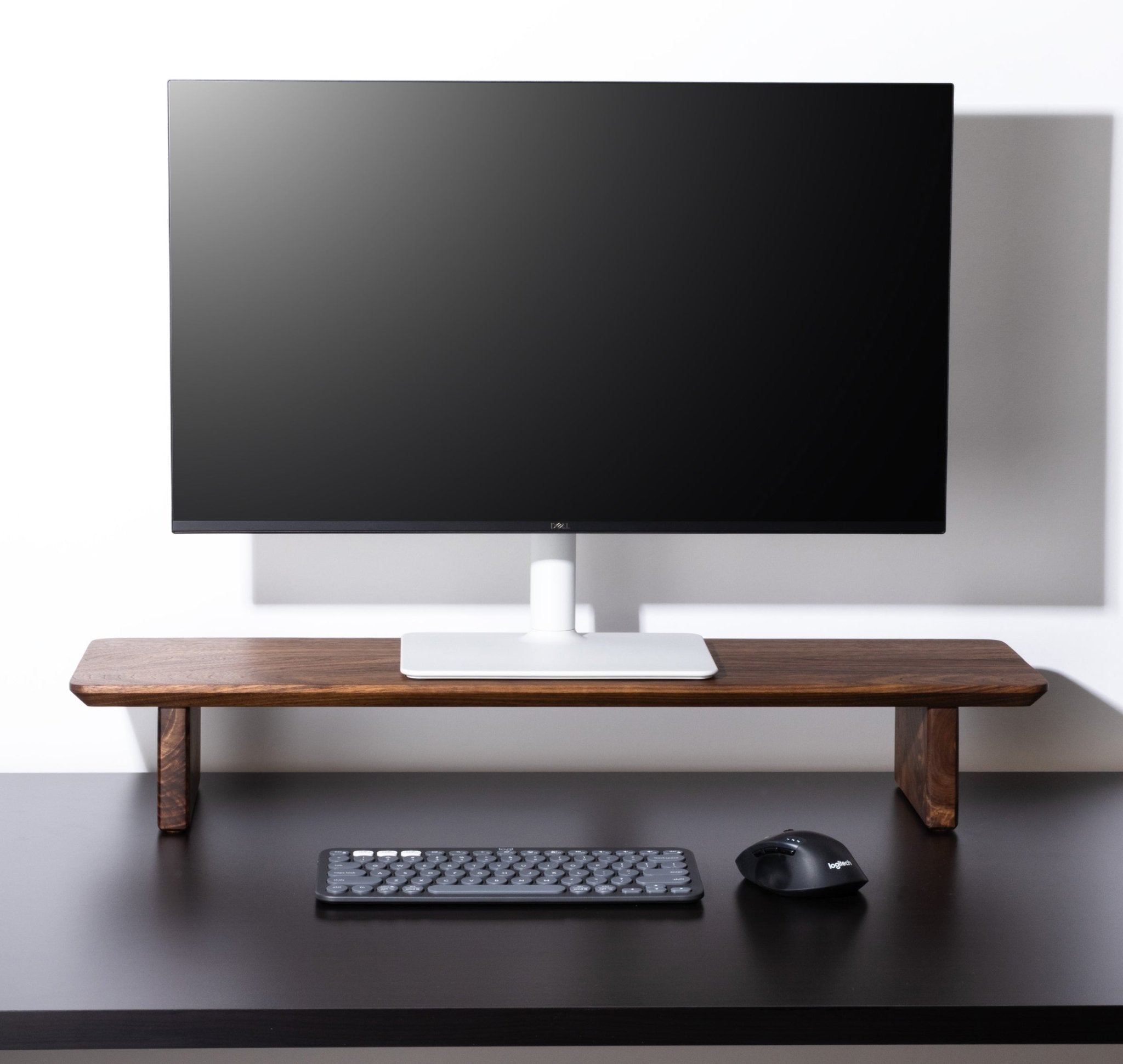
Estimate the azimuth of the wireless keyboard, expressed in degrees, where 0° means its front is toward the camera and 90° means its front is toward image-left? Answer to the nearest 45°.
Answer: approximately 0°

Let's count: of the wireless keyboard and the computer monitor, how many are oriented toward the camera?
2
